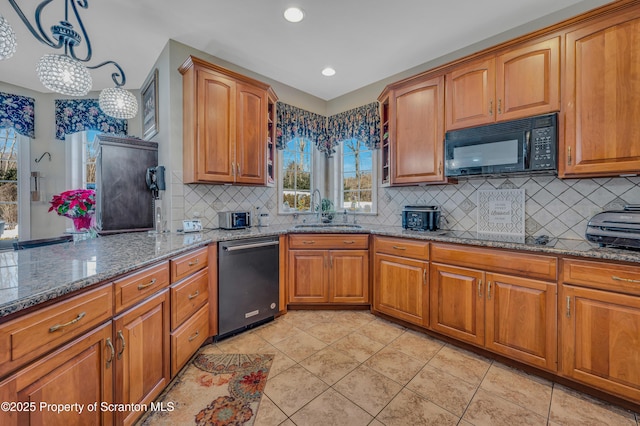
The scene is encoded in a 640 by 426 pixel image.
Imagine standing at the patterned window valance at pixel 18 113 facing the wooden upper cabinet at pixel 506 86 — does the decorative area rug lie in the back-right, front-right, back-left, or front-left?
front-right

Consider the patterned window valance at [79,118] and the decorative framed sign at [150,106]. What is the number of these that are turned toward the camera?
1

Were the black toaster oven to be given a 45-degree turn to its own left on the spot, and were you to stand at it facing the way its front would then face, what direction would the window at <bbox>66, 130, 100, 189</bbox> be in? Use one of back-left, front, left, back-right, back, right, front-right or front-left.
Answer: right

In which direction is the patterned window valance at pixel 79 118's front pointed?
toward the camera

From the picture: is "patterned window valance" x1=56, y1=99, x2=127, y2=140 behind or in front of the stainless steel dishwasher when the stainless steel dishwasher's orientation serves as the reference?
behind

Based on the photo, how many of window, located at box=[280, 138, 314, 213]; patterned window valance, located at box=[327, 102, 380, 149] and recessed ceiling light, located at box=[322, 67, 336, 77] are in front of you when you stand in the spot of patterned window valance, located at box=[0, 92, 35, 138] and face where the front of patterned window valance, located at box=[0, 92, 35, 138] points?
3

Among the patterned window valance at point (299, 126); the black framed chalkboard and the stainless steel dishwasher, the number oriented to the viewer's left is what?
0

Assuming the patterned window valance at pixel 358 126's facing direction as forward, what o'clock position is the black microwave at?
The black microwave is roughly at 9 o'clock from the patterned window valance.
